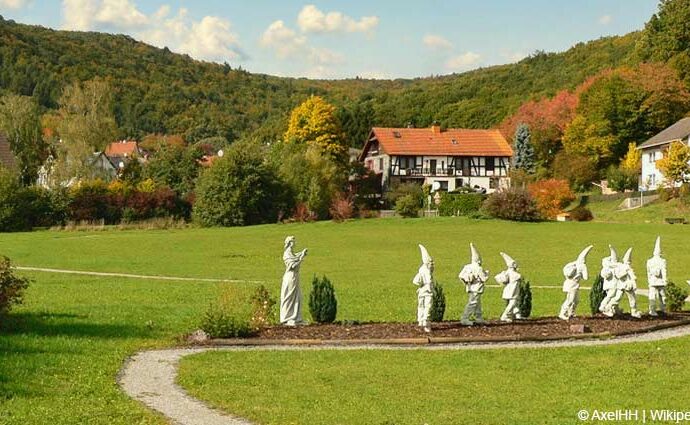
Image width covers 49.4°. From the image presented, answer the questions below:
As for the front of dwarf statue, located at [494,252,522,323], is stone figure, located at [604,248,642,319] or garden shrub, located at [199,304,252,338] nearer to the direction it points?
the garden shrub

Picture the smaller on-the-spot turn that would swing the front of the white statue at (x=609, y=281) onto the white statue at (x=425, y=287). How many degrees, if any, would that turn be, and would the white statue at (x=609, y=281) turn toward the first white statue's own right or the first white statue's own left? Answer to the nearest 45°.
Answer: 0° — it already faces it

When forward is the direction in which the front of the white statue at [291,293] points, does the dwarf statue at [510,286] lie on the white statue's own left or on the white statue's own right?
on the white statue's own left

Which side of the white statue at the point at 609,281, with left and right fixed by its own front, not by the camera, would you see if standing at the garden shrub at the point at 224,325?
front

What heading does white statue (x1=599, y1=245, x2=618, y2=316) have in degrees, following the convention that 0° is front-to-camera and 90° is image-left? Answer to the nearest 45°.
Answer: approximately 45°

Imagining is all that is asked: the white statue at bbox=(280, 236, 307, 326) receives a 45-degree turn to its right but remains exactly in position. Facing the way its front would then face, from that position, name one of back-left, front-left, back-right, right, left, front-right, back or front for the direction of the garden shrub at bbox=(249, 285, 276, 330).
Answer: right

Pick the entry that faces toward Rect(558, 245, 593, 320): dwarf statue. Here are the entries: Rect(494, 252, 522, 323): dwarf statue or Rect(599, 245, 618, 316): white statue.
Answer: the white statue

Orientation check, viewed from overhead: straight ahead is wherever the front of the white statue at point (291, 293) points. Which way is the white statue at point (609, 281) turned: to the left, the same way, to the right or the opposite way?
to the right

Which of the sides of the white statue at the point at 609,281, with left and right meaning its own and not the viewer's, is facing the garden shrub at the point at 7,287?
front

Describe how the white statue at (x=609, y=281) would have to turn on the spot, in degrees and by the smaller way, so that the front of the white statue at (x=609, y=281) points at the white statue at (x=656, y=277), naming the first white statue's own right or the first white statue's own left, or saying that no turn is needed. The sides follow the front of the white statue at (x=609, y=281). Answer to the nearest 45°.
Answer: approximately 180°

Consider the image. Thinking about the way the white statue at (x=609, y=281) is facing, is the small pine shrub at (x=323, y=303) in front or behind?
in front

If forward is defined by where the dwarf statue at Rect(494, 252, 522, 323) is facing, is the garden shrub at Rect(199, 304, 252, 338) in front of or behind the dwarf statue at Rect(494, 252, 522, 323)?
in front

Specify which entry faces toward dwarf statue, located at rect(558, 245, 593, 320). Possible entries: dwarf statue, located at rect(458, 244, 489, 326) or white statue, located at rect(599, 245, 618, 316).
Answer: the white statue
